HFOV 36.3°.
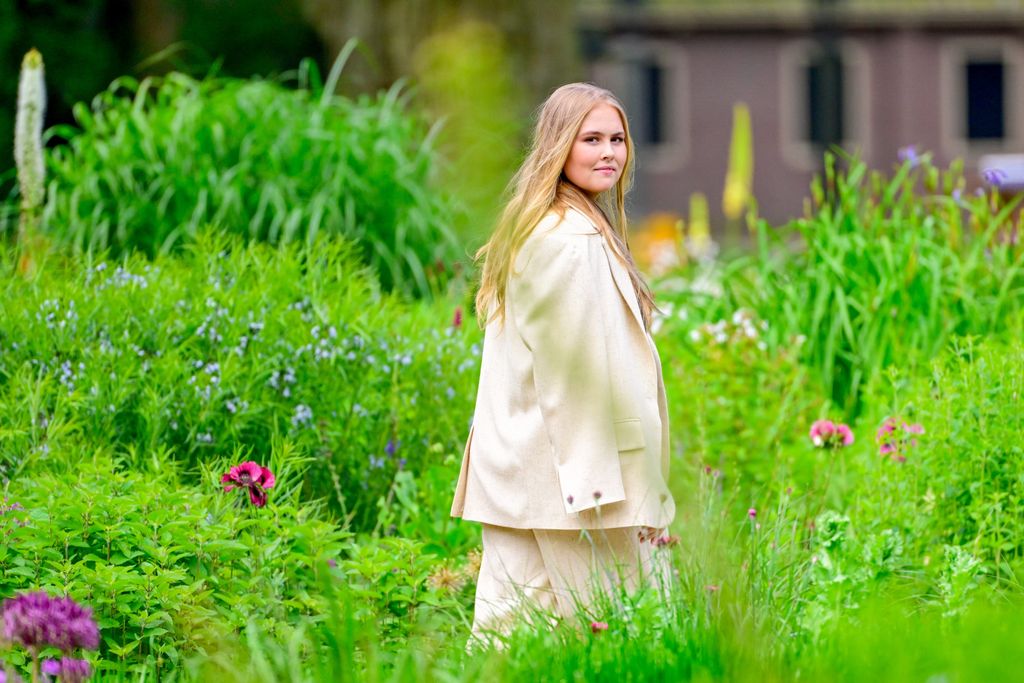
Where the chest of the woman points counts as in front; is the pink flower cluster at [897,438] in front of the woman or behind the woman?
in front

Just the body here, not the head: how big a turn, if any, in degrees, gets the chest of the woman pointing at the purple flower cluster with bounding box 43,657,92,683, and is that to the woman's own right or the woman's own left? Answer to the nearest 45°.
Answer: approximately 135° to the woman's own right

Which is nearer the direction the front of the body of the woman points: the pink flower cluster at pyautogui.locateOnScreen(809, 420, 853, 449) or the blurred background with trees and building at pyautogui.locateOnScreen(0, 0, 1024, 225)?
the pink flower cluster

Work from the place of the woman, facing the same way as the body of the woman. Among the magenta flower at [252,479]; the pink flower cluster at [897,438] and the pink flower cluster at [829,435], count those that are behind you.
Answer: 1

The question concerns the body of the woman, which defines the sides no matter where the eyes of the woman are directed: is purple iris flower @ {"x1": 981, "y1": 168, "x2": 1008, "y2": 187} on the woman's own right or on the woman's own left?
on the woman's own left

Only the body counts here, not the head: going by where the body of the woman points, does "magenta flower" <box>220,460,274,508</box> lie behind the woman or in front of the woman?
behind

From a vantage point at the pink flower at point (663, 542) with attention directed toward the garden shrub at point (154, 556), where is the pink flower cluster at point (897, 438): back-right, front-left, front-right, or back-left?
back-right

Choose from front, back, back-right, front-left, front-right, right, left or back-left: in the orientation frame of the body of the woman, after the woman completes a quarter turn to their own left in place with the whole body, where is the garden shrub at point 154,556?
left

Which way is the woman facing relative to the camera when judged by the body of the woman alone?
to the viewer's right
